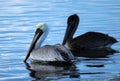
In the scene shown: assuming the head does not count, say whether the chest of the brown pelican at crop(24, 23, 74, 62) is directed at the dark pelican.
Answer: no

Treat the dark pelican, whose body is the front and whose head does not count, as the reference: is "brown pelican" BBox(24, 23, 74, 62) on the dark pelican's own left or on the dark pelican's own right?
on the dark pelican's own left

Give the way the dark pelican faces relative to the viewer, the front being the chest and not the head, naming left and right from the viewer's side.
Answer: facing to the left of the viewer

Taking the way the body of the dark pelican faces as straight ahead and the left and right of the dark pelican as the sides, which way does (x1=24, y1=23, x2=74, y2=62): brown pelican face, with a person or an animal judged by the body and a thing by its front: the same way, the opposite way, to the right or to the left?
the same way

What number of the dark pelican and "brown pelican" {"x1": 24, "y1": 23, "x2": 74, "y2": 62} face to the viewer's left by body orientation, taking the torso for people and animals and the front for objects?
2

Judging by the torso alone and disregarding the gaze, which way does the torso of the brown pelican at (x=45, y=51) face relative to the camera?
to the viewer's left
